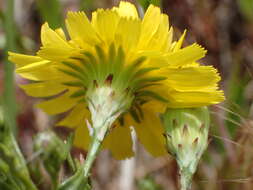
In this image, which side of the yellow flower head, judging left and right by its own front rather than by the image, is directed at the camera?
back
